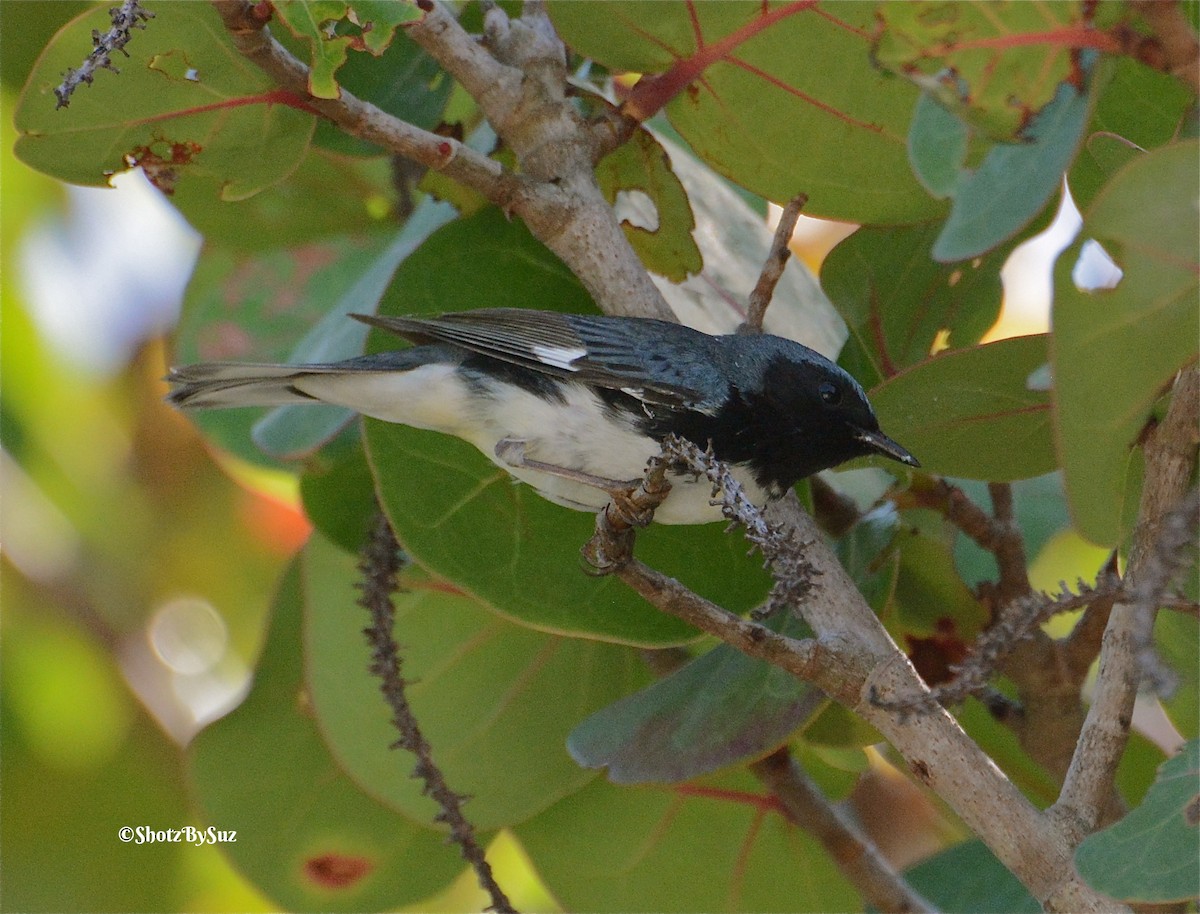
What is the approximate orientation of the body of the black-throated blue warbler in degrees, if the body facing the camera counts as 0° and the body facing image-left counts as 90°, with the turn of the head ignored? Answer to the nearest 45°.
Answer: approximately 270°

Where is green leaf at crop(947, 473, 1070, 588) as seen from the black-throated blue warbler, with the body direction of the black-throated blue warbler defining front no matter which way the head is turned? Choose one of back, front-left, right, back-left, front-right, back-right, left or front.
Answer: front-left
